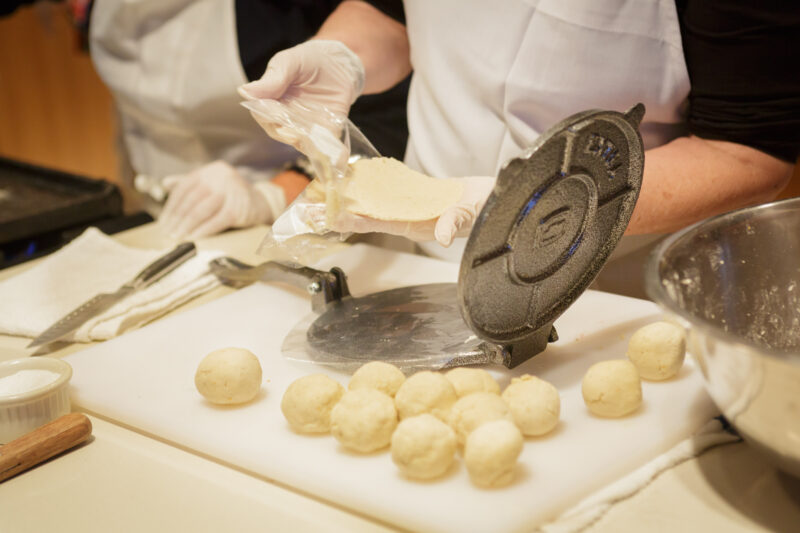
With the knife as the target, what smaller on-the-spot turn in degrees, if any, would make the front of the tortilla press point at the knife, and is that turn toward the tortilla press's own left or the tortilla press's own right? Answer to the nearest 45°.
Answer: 0° — it already faces it

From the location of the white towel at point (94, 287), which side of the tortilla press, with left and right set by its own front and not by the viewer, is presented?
front

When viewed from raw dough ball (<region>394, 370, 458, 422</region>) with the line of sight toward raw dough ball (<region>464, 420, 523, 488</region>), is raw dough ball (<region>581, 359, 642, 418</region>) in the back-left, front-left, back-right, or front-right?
front-left

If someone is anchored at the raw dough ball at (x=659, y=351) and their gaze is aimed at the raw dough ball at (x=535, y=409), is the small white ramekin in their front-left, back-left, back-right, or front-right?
front-right

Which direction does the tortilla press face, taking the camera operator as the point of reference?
facing away from the viewer and to the left of the viewer
